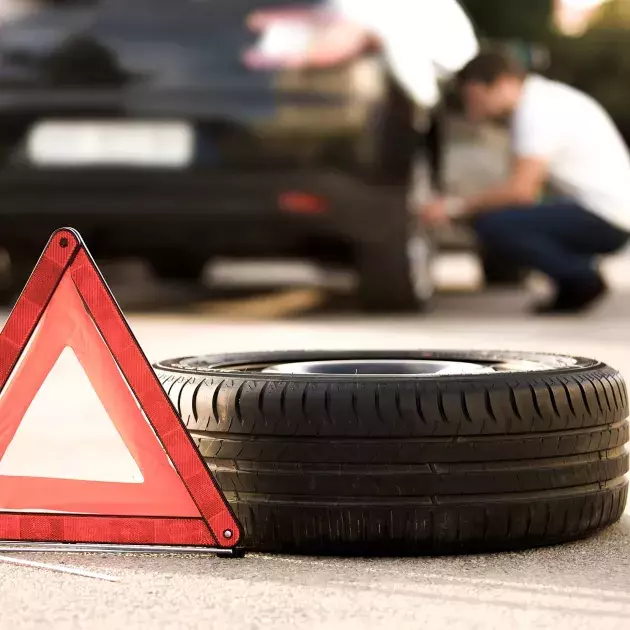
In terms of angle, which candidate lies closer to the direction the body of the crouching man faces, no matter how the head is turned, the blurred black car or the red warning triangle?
the blurred black car

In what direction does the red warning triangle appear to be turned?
toward the camera

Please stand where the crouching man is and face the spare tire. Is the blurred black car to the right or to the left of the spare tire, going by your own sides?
right

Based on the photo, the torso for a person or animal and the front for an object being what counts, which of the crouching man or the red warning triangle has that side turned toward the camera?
the red warning triangle

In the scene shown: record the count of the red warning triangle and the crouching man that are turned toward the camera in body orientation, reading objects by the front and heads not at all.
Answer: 1

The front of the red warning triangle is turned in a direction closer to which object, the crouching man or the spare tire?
the spare tire

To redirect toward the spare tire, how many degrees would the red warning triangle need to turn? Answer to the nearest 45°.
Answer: approximately 90° to its left

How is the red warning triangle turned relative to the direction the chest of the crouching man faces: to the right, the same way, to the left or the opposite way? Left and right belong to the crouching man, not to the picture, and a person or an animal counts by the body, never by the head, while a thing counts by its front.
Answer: to the left

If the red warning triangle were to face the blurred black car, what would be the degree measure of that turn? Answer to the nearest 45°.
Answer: approximately 180°

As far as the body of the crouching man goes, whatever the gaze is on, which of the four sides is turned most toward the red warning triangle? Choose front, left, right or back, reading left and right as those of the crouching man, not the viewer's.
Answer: left

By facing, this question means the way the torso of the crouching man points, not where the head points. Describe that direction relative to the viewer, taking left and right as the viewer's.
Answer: facing to the left of the viewer
